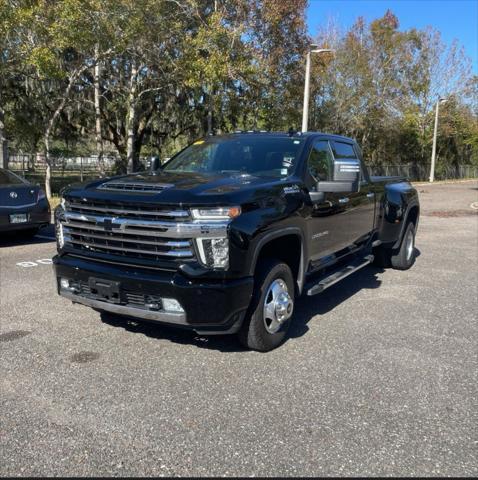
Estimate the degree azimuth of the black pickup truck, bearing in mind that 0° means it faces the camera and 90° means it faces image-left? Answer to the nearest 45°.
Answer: approximately 45°

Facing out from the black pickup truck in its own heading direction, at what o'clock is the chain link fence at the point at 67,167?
The chain link fence is roughly at 4 o'clock from the black pickup truck.
